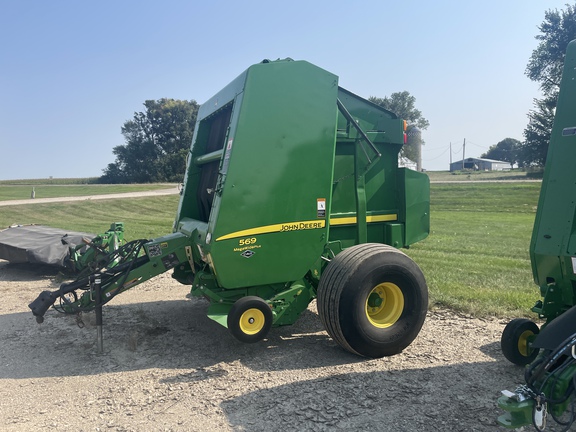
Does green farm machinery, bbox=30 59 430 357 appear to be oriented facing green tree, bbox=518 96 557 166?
no

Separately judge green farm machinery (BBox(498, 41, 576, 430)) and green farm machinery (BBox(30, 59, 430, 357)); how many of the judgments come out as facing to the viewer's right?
0

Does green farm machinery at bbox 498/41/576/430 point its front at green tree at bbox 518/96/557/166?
no

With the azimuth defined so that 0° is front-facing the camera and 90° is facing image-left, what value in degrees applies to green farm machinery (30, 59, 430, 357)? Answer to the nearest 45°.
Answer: approximately 45°

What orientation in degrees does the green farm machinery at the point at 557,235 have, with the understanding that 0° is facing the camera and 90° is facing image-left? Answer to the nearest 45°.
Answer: approximately 45°

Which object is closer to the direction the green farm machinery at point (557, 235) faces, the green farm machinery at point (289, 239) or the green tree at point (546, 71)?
the green farm machinery

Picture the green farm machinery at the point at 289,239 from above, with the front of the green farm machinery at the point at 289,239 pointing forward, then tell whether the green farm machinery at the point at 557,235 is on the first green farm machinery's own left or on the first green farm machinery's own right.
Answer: on the first green farm machinery's own left
